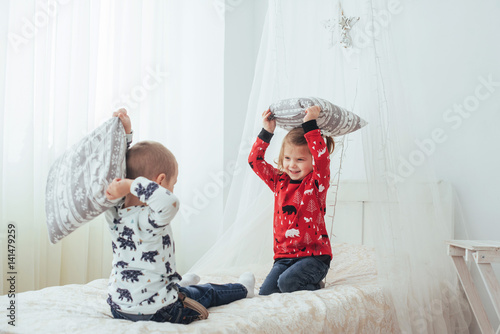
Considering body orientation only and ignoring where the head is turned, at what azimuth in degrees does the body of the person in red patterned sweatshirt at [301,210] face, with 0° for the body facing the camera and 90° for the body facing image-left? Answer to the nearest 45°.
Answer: approximately 45°
